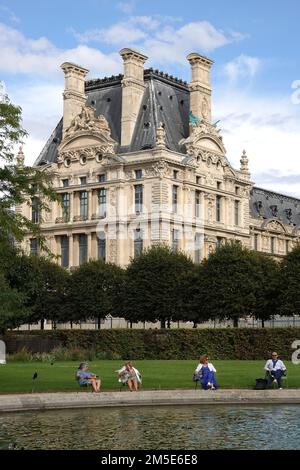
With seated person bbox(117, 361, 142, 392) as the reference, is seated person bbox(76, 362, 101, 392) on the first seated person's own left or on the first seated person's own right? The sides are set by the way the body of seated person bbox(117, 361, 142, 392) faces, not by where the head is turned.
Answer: on the first seated person's own right

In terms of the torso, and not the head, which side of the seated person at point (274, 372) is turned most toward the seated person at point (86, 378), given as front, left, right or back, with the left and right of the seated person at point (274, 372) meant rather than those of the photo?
right

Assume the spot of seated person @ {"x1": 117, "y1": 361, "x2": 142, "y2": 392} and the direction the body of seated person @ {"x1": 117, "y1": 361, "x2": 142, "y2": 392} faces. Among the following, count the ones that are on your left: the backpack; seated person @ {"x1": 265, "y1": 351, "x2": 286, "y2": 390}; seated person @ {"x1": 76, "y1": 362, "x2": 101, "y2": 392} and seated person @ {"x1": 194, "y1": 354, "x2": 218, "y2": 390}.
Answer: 3

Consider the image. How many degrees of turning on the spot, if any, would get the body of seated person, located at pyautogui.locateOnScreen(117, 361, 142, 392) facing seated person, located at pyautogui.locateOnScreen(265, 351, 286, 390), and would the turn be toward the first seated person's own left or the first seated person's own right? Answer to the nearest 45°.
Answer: approximately 90° to the first seated person's own left

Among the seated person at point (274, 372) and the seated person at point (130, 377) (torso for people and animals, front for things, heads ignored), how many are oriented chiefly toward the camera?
2

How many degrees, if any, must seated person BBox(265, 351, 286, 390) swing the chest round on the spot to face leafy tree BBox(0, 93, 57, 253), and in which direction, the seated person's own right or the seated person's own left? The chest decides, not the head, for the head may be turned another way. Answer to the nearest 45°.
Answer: approximately 135° to the seated person's own right

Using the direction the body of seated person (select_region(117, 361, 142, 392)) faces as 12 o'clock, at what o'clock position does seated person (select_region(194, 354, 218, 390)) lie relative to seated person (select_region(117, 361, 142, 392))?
seated person (select_region(194, 354, 218, 390)) is roughly at 9 o'clock from seated person (select_region(117, 361, 142, 392)).

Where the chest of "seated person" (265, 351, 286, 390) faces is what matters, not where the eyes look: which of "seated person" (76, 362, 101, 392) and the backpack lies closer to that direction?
the backpack

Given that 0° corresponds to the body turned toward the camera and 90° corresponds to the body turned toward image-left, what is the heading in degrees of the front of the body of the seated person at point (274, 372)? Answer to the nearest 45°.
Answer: approximately 0°

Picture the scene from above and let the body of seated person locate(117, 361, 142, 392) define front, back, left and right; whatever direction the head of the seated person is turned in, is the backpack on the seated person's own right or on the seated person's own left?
on the seated person's own left

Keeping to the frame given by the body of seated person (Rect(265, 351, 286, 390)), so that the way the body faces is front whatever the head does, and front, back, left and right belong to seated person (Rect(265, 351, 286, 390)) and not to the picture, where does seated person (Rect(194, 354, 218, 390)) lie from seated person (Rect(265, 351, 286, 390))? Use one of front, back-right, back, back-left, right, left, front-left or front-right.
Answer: front-right
